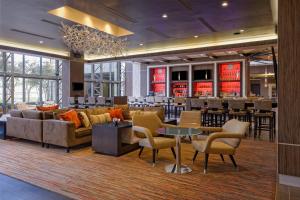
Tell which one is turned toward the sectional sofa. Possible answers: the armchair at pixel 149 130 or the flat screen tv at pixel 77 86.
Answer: the flat screen tv

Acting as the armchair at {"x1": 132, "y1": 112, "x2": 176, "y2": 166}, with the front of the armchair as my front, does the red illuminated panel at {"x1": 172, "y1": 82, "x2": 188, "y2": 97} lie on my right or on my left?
on my left

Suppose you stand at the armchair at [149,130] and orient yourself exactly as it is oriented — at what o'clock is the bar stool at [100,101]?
The bar stool is roughly at 7 o'clock from the armchair.

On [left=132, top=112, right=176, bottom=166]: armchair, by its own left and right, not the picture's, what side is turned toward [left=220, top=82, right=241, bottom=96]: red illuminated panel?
left

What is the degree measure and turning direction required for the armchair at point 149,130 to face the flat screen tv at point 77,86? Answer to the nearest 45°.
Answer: approximately 180°

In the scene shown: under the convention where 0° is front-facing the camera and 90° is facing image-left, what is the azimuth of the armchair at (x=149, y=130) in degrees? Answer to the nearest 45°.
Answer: approximately 315°

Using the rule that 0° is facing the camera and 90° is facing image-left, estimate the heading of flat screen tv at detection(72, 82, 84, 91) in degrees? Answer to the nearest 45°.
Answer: approximately 0°

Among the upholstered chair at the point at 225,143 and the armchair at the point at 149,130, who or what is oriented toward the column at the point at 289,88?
the armchair

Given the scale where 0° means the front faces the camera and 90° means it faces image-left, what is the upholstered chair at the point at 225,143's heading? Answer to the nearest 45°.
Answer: approximately 45°
